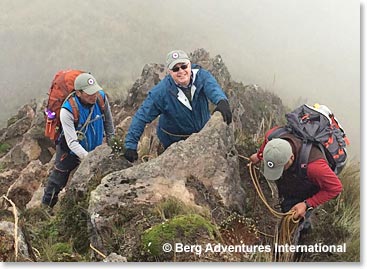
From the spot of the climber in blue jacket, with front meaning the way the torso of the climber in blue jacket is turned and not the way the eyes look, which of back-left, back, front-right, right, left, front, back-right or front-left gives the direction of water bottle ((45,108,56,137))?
right

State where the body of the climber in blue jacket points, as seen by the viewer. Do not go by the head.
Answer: toward the camera

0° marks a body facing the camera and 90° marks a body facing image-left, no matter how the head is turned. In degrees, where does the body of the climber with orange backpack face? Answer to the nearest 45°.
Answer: approximately 315°

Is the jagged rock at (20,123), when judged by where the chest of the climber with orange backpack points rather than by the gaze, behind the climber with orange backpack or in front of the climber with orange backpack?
behind

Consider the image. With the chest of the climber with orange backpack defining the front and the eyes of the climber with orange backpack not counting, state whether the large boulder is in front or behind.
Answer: in front

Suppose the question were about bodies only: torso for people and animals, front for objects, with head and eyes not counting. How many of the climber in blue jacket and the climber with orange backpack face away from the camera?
0

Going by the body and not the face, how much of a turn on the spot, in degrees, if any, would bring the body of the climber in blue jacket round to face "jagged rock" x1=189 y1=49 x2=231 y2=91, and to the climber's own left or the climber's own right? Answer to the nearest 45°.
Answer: approximately 135° to the climber's own left

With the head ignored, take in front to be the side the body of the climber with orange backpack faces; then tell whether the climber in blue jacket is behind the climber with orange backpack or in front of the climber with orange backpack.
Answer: in front
